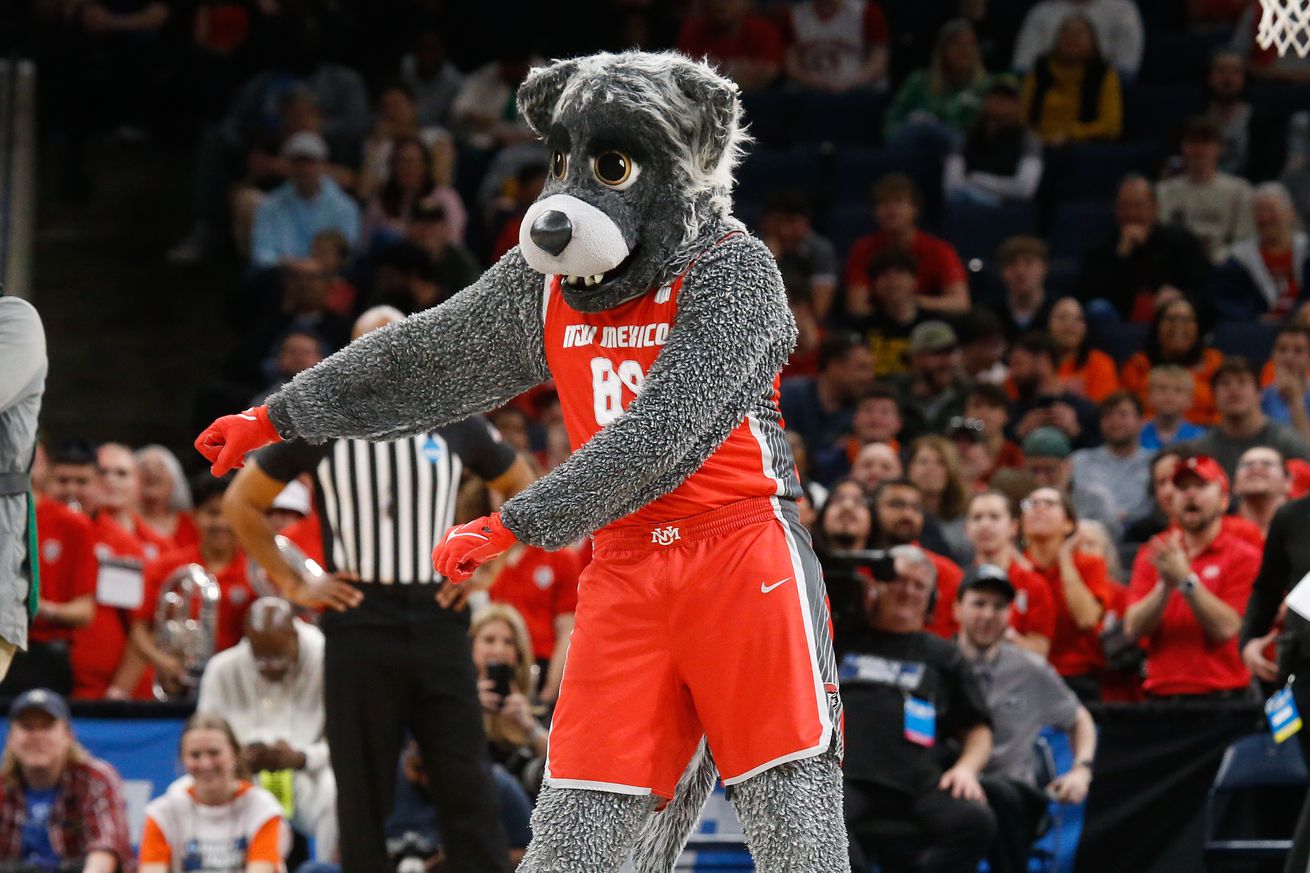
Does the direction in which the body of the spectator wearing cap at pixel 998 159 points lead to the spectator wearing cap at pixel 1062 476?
yes

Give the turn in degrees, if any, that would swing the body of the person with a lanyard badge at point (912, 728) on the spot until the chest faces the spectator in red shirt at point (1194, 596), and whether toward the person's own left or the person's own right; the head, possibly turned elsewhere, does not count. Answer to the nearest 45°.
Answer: approximately 135° to the person's own left

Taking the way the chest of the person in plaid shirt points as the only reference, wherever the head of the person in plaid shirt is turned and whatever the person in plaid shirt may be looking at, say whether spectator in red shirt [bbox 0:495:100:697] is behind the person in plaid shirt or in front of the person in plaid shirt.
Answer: behind

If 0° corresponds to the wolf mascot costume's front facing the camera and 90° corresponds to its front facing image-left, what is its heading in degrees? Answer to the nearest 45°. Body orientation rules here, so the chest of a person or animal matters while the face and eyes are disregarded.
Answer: approximately 45°

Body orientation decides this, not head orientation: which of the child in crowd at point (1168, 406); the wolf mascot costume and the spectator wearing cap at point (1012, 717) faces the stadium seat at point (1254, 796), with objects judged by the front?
the child in crowd

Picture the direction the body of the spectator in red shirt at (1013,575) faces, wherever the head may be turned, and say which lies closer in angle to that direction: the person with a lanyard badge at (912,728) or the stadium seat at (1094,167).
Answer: the person with a lanyard badge

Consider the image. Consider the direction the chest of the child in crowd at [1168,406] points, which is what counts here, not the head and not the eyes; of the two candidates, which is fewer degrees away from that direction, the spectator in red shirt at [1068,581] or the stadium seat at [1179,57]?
the spectator in red shirt

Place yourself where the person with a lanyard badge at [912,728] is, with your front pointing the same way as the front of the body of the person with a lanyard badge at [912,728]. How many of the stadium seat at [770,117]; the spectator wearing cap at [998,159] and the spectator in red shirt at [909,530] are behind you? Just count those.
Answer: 3
